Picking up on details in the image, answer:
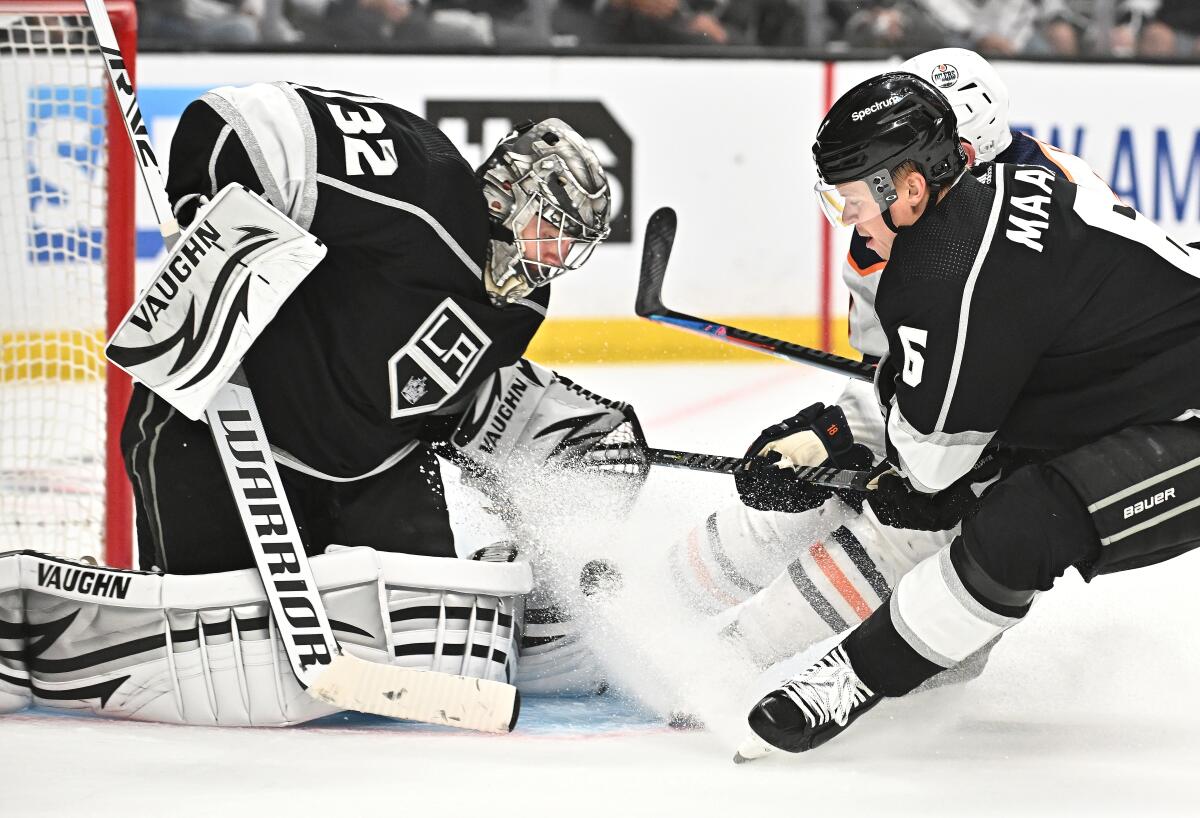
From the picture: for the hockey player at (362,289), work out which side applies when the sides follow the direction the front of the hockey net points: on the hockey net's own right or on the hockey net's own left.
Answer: on the hockey net's own right

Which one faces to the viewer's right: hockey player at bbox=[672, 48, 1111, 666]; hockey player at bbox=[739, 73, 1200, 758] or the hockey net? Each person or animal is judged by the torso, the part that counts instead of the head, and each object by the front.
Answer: the hockey net

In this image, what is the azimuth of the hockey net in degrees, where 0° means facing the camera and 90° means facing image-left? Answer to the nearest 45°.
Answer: approximately 270°

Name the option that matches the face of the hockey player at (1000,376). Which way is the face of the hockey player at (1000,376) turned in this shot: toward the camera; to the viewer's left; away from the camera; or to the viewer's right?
to the viewer's left

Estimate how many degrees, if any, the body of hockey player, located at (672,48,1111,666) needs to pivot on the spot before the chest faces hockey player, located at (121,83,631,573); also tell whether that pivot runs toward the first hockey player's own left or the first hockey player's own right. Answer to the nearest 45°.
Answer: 0° — they already face them

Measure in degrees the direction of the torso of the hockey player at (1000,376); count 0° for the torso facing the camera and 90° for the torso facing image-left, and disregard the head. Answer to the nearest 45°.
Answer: approximately 90°

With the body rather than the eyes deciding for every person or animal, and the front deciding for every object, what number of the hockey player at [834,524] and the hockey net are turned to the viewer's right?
1

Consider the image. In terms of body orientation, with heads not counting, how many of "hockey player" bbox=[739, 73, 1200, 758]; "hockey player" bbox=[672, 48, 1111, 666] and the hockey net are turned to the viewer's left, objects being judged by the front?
2

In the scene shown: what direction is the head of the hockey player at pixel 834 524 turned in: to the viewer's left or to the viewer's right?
to the viewer's left

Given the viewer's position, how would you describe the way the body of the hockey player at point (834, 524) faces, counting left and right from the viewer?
facing to the left of the viewer
